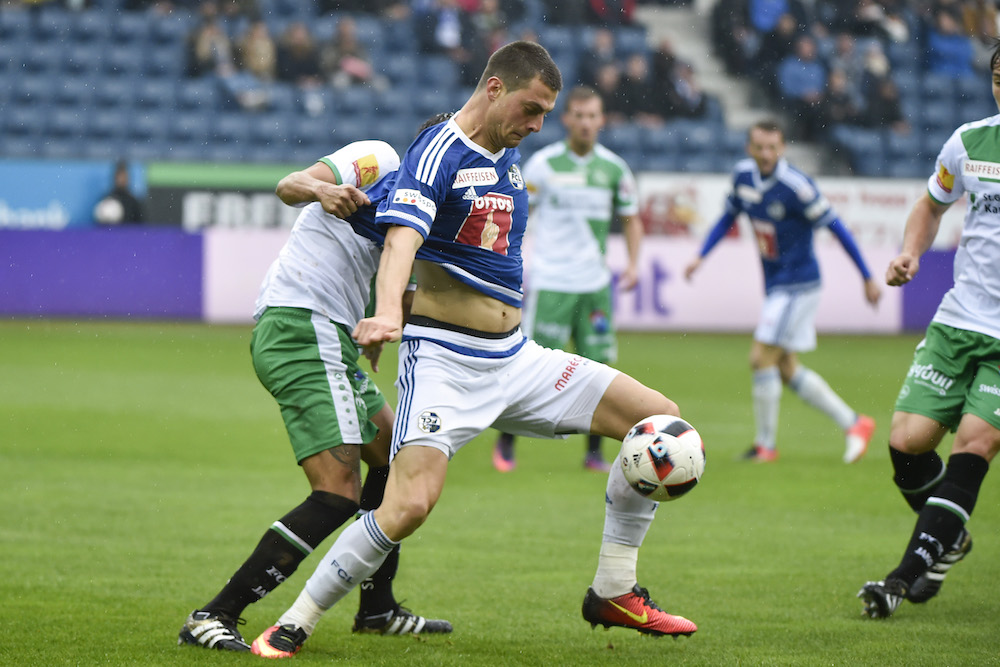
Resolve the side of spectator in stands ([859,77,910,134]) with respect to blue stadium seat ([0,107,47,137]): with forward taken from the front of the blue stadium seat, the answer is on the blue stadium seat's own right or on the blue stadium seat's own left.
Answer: on the blue stadium seat's own left

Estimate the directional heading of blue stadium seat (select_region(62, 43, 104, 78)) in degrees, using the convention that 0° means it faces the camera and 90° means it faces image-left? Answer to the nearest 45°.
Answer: approximately 0°

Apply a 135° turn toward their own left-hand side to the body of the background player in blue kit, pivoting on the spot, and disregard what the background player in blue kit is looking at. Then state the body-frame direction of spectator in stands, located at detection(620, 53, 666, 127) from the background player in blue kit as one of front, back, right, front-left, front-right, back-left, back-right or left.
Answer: left

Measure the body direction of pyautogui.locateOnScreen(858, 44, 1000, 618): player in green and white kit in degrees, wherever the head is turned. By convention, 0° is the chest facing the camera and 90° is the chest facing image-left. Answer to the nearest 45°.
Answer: approximately 45°

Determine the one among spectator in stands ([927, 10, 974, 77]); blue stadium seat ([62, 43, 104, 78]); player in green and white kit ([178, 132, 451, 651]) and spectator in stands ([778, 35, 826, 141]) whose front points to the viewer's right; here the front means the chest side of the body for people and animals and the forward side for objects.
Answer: the player in green and white kit
